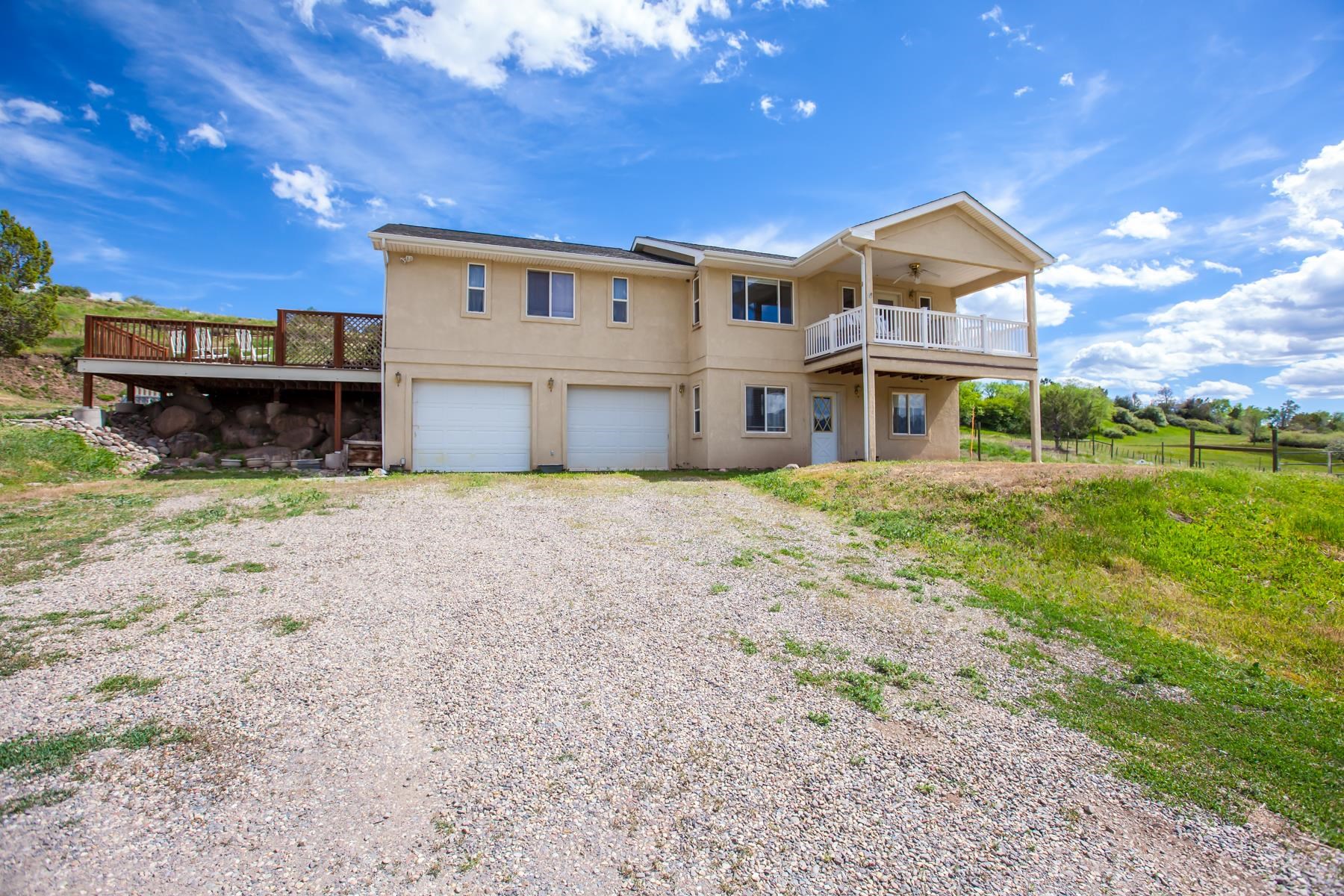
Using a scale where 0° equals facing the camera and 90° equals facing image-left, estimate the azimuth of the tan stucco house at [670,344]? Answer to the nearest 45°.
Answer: approximately 0°

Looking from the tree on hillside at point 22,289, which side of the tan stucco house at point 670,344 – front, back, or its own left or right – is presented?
right

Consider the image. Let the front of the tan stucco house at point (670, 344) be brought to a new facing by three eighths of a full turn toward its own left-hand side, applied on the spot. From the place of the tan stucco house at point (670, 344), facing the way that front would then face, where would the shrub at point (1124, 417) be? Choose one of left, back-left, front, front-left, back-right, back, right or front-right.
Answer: front

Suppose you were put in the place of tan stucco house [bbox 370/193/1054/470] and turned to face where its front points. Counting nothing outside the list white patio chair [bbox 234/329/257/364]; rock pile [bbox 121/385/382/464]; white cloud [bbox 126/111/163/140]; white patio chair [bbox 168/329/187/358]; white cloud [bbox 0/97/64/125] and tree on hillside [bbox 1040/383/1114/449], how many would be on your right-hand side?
5

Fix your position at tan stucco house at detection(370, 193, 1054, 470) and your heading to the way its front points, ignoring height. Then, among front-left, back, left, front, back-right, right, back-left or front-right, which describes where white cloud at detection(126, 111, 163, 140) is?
right

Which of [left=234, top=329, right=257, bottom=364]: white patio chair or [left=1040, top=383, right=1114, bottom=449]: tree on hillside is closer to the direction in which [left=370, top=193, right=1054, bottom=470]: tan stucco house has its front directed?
the white patio chair

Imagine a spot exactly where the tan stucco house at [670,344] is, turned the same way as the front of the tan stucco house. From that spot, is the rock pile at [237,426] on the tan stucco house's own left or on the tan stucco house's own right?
on the tan stucco house's own right

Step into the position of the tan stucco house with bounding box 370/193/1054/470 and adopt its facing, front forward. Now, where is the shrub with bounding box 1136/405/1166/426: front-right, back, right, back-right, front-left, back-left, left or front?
back-left

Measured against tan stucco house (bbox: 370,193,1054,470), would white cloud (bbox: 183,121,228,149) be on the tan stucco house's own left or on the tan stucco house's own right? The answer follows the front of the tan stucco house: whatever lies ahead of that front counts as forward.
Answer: on the tan stucco house's own right

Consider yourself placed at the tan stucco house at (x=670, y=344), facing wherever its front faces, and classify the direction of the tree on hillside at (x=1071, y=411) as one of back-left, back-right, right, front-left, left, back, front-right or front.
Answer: back-left

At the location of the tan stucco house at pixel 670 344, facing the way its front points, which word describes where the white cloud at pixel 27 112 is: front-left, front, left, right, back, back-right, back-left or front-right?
right

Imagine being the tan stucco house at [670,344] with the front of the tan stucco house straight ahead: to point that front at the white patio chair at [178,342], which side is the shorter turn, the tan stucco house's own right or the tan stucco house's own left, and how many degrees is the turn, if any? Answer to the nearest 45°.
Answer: approximately 90° to the tan stucco house's own right
